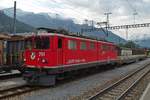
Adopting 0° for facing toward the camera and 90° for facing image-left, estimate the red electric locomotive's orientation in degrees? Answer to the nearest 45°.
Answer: approximately 45°
